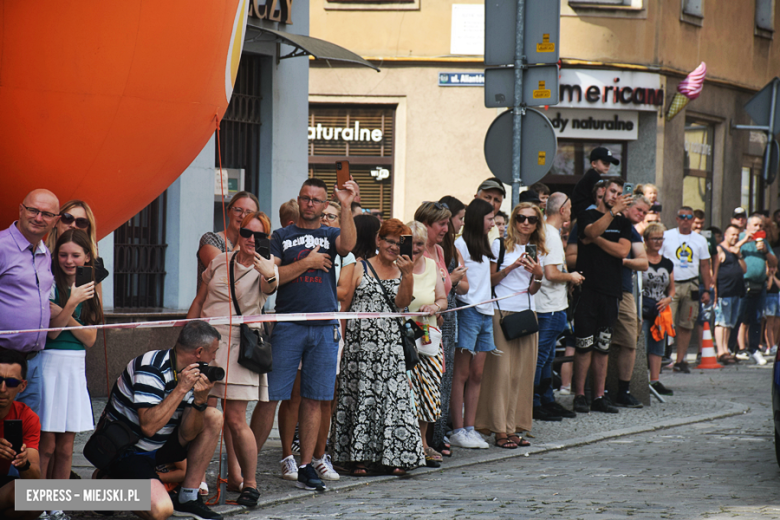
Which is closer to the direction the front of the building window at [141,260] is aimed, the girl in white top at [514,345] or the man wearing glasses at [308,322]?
the man wearing glasses

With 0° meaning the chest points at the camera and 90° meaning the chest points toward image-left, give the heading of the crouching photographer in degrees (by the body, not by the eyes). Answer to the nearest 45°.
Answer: approximately 270°

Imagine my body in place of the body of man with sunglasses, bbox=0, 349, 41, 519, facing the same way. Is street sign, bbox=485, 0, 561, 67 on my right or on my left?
on my left

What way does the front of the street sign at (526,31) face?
away from the camera

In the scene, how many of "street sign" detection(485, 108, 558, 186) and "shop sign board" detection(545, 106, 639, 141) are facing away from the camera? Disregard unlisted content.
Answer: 1

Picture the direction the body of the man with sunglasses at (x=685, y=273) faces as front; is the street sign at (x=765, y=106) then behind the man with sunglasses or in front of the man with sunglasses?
behind

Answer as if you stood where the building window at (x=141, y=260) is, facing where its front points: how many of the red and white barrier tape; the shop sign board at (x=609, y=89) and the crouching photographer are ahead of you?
2

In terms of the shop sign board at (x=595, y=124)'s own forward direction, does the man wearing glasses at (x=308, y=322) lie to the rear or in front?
in front

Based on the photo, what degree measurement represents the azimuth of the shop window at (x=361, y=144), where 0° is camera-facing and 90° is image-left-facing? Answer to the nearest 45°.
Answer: approximately 0°
